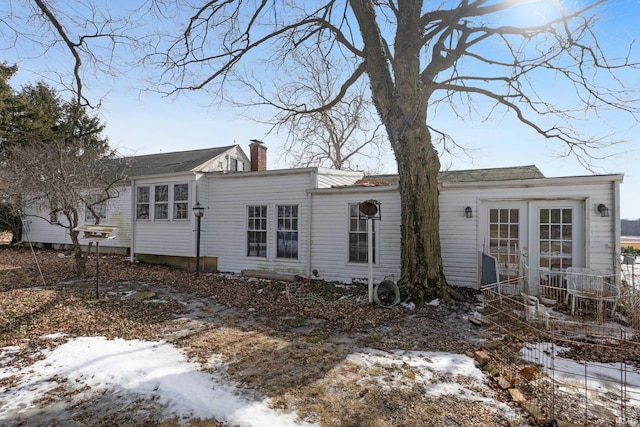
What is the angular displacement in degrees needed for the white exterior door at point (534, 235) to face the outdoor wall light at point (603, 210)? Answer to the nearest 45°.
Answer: approximately 90° to its left

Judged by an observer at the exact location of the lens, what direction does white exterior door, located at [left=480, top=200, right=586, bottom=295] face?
facing the viewer

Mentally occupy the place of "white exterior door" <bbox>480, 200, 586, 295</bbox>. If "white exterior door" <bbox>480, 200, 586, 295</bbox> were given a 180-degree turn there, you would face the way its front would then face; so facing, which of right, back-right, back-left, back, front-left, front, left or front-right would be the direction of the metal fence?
back

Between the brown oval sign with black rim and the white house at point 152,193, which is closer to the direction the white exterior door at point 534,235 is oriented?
the brown oval sign with black rim

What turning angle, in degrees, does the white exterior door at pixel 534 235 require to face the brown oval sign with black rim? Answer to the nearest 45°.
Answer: approximately 45° to its right

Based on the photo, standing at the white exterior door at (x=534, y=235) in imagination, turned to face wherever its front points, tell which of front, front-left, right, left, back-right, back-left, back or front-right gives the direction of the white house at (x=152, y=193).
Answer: right
